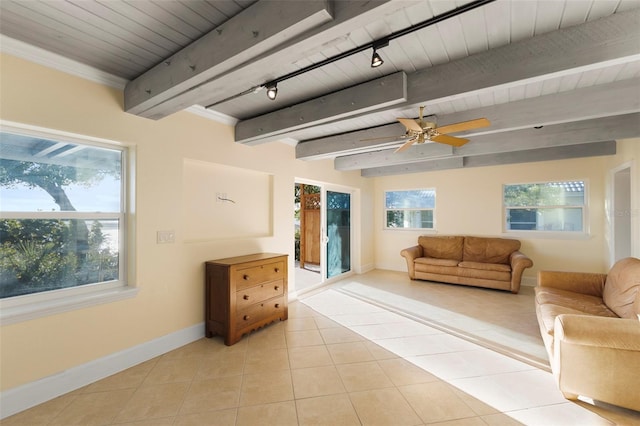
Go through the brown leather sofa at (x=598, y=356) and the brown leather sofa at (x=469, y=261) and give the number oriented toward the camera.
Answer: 1

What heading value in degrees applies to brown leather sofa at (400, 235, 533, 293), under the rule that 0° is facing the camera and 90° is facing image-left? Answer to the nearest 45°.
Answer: approximately 0°

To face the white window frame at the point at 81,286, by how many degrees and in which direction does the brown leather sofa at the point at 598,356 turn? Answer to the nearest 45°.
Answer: approximately 45° to its left

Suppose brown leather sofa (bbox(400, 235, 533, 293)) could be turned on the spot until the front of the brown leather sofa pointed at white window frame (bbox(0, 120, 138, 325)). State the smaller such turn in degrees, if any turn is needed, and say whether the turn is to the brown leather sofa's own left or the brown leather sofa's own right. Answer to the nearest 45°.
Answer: approximately 45° to the brown leather sofa's own right

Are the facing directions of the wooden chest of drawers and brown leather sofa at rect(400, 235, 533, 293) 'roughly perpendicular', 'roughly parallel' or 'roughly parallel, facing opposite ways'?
roughly perpendicular

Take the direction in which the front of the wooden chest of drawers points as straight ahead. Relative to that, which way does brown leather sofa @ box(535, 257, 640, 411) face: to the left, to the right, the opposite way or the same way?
the opposite way

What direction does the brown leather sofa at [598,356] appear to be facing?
to the viewer's left

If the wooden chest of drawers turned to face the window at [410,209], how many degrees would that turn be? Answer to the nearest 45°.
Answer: approximately 90° to its left
